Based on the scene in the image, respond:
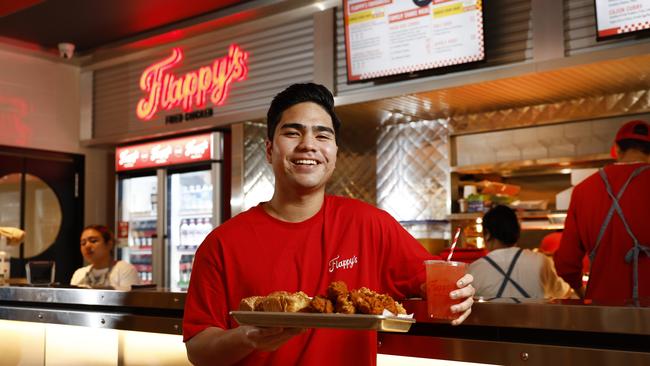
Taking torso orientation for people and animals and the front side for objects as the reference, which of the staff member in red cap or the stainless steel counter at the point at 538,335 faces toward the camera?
the stainless steel counter

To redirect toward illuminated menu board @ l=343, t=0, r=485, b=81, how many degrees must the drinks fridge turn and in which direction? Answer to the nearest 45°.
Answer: approximately 90° to its left

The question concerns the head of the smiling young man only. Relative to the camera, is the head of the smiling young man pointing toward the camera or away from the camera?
toward the camera

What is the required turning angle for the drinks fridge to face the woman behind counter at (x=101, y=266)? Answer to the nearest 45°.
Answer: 0° — it already faces them

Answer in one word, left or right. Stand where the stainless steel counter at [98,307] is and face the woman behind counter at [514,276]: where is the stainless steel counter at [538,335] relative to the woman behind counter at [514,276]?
right

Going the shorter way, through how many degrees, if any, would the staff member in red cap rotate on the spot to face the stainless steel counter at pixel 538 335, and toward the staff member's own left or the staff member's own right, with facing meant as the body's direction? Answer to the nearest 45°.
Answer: approximately 180°

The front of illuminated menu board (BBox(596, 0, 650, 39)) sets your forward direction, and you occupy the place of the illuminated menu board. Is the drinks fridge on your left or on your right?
on your right

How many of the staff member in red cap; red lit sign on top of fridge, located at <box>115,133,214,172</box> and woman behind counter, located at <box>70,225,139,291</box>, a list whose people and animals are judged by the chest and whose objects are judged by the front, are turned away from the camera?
1

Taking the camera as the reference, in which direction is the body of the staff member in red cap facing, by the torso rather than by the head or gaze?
away from the camera

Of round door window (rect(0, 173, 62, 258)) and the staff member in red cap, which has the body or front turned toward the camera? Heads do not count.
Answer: the round door window

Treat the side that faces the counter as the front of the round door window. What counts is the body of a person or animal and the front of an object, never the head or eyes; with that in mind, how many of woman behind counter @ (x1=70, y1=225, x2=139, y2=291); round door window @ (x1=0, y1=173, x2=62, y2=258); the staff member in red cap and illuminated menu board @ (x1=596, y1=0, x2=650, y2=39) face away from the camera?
1

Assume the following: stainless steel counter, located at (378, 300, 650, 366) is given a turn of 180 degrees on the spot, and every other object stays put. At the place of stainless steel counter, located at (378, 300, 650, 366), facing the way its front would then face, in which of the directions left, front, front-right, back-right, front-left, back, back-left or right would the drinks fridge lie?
front-left

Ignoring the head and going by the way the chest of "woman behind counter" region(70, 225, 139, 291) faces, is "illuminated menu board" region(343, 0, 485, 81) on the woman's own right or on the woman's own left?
on the woman's own left

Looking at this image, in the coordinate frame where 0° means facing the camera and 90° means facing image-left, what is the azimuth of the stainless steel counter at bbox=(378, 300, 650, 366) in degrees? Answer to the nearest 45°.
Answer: approximately 0°
